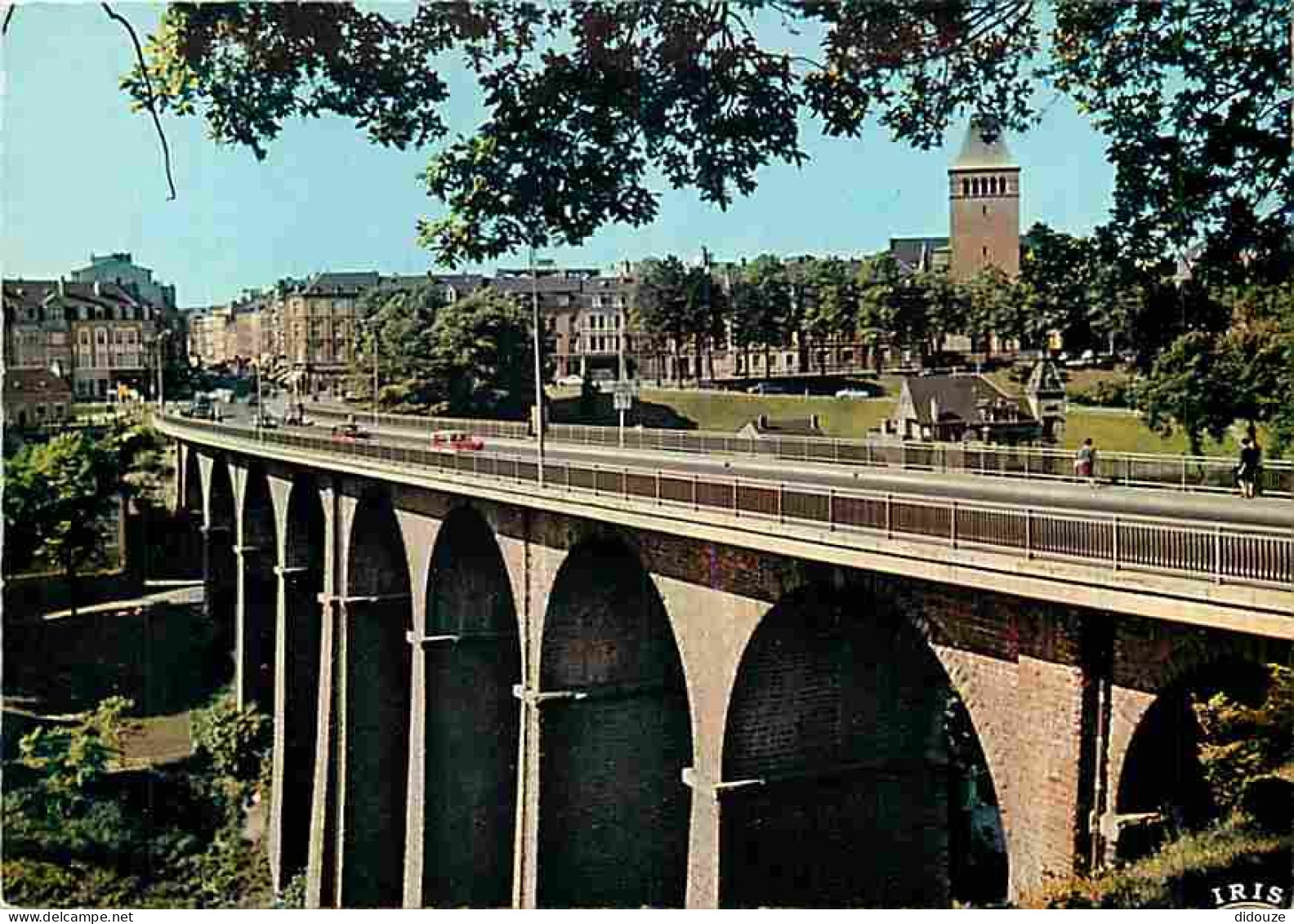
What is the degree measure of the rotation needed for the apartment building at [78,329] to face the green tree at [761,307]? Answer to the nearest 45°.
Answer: approximately 90° to its left

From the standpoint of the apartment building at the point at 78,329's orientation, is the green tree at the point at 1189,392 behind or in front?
in front

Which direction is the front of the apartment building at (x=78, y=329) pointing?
toward the camera

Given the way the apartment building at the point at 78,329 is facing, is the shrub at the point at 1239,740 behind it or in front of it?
in front

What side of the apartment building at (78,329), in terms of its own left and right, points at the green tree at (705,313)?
left

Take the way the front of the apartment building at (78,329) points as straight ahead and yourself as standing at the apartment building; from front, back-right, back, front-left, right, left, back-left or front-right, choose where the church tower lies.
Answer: front-left
